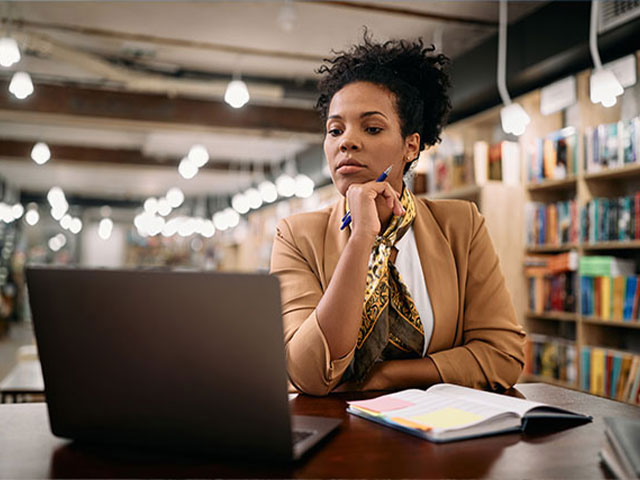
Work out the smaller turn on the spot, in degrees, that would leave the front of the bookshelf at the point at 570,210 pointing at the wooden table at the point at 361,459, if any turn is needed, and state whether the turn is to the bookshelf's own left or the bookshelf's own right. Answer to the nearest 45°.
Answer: approximately 45° to the bookshelf's own left

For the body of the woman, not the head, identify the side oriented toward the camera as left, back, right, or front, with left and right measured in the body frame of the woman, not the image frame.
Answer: front

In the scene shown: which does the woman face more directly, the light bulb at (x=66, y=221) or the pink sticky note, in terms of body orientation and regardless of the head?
the pink sticky note

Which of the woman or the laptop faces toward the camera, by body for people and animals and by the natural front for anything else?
the woman

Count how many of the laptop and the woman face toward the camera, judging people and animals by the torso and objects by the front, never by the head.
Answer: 1

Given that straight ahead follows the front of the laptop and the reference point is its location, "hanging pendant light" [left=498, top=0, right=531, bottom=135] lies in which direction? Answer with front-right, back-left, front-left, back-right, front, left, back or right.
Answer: front

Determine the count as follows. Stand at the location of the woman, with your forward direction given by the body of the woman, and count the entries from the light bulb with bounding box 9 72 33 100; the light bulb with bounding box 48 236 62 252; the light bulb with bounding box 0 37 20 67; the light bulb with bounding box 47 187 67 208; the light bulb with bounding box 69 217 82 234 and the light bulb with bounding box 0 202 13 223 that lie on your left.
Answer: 0

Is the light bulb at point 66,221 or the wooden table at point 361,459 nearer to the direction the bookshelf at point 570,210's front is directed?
the wooden table

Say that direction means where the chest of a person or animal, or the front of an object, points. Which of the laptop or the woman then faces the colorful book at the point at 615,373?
the laptop

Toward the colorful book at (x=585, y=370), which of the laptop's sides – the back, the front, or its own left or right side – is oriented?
front

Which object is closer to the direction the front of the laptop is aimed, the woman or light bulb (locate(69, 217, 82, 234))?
the woman

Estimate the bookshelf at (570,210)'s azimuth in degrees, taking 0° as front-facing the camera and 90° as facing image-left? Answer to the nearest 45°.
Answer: approximately 45°

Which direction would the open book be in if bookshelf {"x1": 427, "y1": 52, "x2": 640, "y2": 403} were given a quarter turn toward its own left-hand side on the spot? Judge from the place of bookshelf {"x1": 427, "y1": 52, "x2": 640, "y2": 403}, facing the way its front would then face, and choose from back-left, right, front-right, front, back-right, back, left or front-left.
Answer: front-right

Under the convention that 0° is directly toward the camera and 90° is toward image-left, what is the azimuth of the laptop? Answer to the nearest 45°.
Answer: approximately 225°

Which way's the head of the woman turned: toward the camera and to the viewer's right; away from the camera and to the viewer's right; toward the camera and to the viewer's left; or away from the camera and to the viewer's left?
toward the camera and to the viewer's left

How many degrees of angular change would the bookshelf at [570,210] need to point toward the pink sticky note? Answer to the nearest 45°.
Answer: approximately 45° to its left

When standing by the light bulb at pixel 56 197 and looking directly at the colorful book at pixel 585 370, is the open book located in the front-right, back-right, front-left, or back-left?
front-right

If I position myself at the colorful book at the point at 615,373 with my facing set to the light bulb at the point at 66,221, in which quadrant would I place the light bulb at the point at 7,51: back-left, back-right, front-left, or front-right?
front-left

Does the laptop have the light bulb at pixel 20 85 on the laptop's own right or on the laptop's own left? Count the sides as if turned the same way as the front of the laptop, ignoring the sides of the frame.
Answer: on the laptop's own left

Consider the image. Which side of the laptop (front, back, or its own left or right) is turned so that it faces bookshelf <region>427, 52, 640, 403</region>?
front

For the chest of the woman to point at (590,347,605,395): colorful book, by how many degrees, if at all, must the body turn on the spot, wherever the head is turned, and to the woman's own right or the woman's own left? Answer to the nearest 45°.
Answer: approximately 135° to the woman's own left

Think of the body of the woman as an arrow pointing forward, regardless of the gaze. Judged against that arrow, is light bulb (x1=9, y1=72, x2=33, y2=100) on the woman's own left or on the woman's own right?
on the woman's own right

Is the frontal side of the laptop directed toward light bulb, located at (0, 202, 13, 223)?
no

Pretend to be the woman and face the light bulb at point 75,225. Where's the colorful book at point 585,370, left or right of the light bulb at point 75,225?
right
